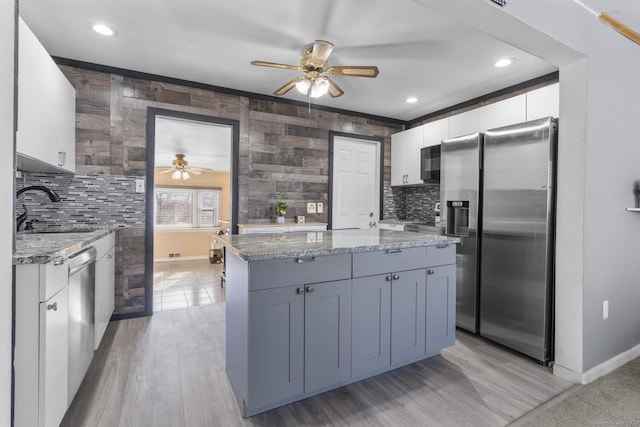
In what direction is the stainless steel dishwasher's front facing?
to the viewer's right

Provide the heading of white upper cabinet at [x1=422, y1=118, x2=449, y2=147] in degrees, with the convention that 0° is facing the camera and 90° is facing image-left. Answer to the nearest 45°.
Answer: approximately 45°

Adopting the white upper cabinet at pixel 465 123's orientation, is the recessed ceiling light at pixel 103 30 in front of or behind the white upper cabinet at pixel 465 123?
in front

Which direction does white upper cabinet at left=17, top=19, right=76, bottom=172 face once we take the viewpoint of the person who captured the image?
facing to the right of the viewer

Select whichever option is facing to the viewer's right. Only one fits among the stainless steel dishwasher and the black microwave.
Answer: the stainless steel dishwasher

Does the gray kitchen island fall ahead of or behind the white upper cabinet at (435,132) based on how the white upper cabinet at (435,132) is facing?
ahead

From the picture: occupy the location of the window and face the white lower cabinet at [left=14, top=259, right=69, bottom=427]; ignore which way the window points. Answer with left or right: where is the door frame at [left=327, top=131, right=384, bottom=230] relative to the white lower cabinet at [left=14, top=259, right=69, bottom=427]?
left

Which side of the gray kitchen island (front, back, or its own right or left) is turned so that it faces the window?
back

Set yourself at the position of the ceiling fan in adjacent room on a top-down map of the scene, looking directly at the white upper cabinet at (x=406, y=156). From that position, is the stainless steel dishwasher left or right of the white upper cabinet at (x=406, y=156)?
right

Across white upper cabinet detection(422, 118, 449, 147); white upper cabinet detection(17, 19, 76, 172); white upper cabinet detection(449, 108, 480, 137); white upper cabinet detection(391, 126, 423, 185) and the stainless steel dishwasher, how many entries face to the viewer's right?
2

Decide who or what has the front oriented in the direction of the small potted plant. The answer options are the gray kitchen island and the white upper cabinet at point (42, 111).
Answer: the white upper cabinet

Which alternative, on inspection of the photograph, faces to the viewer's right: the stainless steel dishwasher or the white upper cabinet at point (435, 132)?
the stainless steel dishwasher
